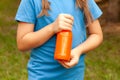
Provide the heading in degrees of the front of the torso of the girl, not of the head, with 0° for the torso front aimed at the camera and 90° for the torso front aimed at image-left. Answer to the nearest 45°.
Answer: approximately 0°
